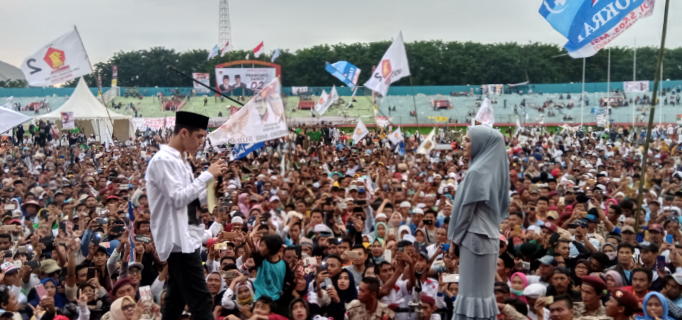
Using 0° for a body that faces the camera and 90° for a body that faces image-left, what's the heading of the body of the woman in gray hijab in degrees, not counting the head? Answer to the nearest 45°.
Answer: approximately 90°

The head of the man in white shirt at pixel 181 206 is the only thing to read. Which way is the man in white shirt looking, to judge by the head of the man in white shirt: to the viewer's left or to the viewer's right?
to the viewer's right

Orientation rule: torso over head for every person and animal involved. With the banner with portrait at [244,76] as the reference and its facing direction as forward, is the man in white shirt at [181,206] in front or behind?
in front

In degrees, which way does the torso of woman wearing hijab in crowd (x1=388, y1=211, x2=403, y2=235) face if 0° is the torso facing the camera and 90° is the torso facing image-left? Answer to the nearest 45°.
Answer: approximately 0°

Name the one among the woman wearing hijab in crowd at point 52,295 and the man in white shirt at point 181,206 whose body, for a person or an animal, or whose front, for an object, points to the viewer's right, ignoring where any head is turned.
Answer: the man in white shirt

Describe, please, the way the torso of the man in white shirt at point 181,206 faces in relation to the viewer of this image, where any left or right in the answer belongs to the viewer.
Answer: facing to the right of the viewer

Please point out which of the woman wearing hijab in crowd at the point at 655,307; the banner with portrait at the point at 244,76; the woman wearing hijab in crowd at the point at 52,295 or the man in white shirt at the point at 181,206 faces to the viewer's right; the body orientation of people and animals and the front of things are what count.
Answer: the man in white shirt

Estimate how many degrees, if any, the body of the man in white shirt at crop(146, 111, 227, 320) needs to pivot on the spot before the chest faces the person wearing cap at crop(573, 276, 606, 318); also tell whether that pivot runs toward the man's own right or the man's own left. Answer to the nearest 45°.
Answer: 0° — they already face them

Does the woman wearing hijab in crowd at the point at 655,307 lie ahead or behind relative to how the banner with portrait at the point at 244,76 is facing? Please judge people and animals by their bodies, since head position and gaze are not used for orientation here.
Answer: ahead
